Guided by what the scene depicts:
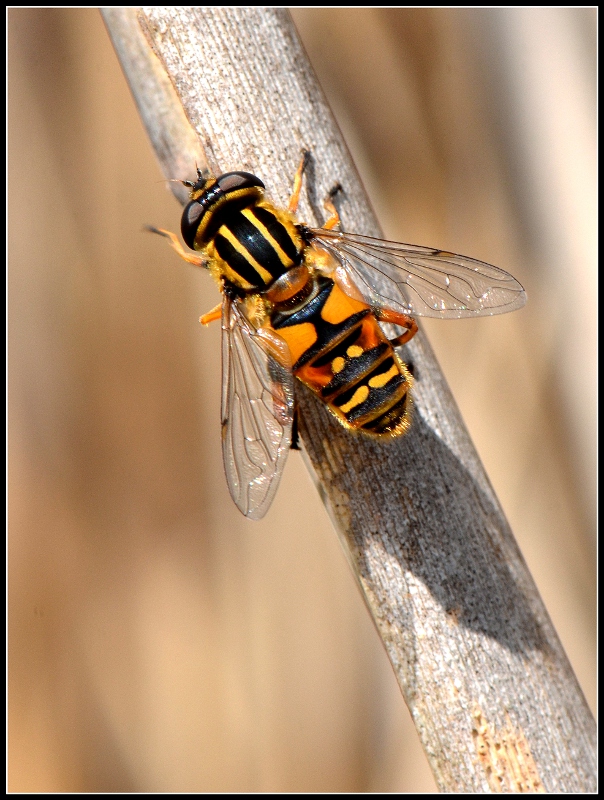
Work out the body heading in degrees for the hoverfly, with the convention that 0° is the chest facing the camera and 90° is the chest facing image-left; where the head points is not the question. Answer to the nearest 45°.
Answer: approximately 135°
